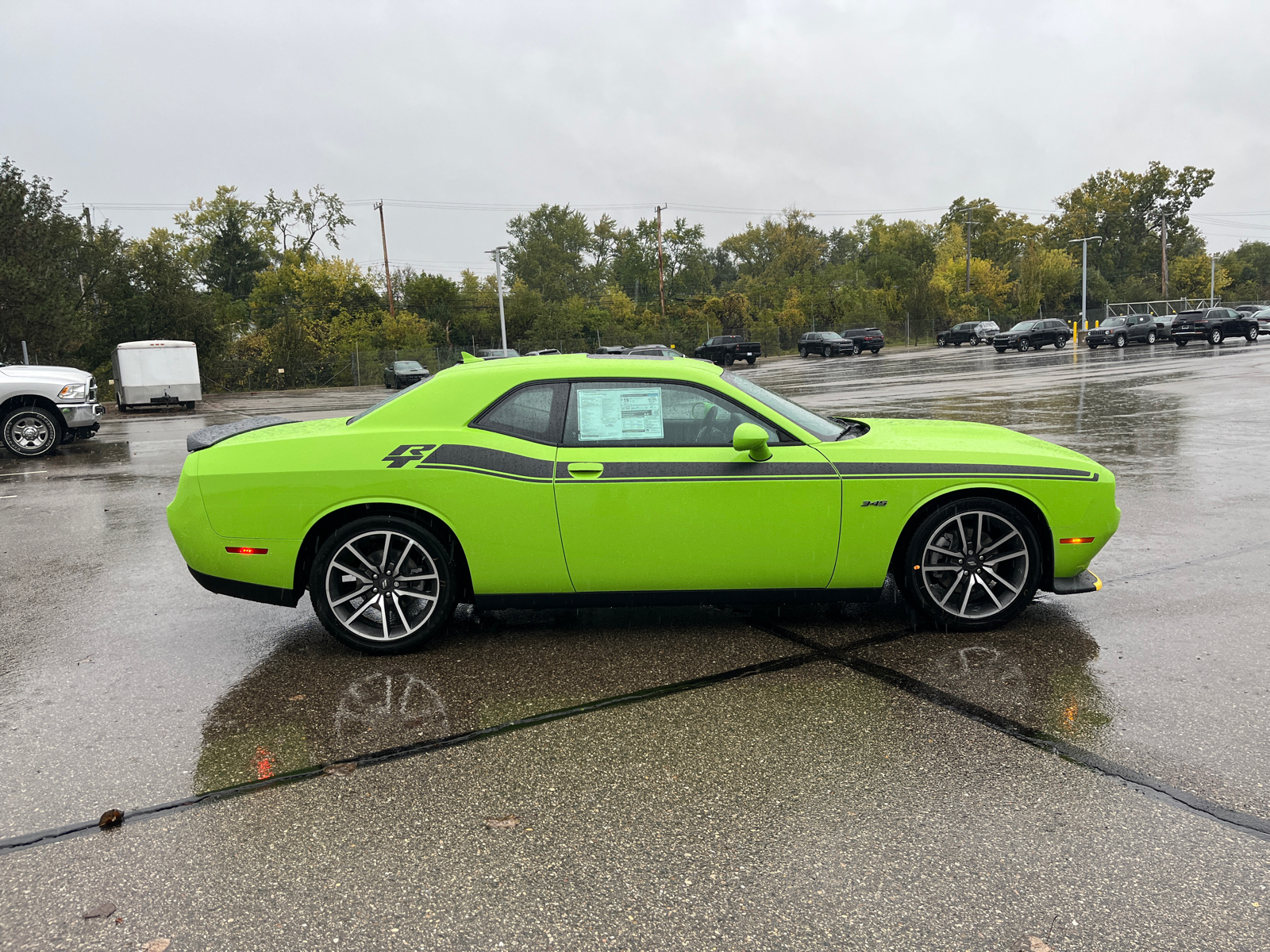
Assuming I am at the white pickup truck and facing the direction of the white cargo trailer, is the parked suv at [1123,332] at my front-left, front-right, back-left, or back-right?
front-right

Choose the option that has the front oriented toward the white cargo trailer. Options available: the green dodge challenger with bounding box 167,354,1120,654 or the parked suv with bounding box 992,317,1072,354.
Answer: the parked suv

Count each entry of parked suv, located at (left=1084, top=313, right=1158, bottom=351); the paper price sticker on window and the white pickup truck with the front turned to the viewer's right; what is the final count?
1

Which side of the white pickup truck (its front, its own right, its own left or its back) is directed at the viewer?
right

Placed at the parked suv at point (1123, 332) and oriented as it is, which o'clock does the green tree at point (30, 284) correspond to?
The green tree is roughly at 12 o'clock from the parked suv.

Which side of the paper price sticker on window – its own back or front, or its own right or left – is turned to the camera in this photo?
front

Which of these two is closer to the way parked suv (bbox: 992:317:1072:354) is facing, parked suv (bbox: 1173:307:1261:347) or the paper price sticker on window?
the paper price sticker on window

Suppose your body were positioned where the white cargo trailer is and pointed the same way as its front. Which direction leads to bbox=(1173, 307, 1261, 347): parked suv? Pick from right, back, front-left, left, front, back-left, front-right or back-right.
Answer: left

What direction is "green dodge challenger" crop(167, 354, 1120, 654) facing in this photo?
to the viewer's right

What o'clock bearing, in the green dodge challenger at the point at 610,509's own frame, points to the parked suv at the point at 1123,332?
The parked suv is roughly at 10 o'clock from the green dodge challenger.

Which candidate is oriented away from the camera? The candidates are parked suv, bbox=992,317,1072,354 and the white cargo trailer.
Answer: the white cargo trailer

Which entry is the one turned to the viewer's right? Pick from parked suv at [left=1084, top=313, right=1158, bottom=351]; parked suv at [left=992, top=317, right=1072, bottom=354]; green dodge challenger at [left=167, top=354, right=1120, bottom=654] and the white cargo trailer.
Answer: the green dodge challenger

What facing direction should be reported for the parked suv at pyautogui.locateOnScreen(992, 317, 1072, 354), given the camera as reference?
facing the viewer and to the left of the viewer

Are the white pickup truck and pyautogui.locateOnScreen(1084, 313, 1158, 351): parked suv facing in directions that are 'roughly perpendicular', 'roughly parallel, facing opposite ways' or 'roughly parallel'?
roughly parallel, facing opposite ways

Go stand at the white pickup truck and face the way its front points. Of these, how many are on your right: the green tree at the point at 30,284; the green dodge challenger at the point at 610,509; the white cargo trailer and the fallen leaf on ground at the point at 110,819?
2
